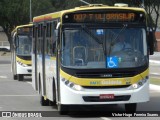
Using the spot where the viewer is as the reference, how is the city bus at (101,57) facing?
facing the viewer

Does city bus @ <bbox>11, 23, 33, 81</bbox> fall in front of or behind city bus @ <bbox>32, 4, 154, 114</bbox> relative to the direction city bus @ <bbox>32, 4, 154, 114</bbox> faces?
behind
